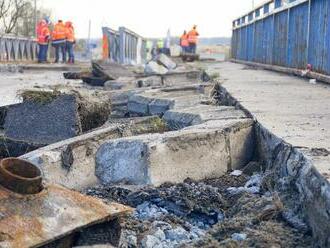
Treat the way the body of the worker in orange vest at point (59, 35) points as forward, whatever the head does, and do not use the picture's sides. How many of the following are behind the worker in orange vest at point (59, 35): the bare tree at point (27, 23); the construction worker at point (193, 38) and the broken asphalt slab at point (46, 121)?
1
